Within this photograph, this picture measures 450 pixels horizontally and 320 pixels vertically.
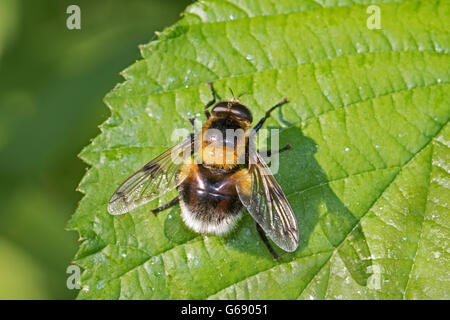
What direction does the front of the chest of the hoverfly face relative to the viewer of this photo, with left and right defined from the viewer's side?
facing away from the viewer
